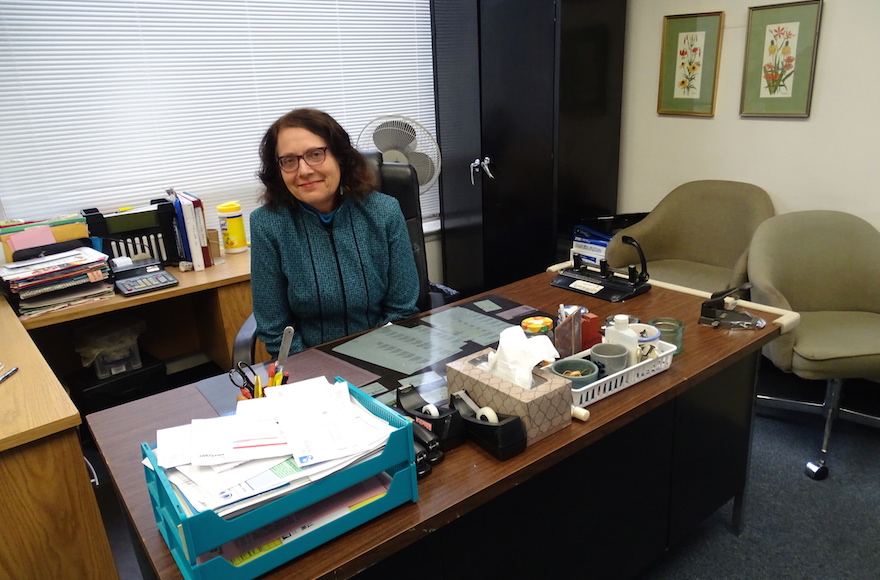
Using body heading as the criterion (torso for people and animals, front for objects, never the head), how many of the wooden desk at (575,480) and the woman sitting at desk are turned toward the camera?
1

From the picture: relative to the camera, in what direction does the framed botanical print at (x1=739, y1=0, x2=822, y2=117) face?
facing the viewer and to the left of the viewer

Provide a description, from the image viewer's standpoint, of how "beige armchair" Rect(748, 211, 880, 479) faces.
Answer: facing the viewer

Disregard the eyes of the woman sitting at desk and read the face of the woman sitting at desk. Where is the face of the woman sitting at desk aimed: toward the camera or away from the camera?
toward the camera

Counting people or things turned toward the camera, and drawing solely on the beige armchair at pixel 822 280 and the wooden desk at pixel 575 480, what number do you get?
1

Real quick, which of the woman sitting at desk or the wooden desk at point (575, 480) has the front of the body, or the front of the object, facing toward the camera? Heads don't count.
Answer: the woman sitting at desk

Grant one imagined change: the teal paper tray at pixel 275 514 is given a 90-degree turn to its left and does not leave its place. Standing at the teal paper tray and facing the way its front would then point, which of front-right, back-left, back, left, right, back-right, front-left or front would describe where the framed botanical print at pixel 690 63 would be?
front

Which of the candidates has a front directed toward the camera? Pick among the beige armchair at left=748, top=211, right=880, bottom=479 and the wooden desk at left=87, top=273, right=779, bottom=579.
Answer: the beige armchair

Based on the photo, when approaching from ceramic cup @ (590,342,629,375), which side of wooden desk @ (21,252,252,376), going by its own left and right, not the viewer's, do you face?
front

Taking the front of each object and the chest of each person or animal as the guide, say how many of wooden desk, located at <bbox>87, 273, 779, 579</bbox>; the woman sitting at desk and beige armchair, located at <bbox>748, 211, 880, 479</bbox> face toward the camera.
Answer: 2

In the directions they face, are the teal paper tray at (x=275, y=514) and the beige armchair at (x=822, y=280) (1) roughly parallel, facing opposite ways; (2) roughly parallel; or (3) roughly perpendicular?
roughly parallel

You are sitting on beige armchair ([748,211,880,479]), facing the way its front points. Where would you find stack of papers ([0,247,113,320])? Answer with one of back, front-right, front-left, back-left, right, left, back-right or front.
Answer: front-right

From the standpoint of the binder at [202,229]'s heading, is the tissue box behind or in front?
in front

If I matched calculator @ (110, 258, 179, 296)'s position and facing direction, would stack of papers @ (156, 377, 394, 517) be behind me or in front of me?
in front

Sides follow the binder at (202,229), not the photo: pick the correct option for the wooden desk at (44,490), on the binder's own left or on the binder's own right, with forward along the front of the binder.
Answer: on the binder's own right

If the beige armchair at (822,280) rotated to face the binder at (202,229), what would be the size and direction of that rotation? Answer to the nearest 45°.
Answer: approximately 45° to its right

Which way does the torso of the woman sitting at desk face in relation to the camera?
toward the camera

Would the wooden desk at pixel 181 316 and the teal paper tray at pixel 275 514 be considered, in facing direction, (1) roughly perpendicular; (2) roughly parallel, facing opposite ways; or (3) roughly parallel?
roughly parallel

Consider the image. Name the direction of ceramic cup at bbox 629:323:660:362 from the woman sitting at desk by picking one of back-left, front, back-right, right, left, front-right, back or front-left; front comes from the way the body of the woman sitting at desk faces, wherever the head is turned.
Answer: front-left
